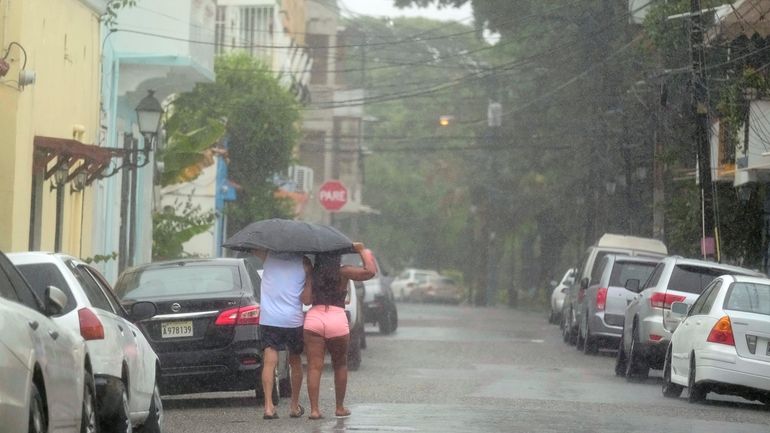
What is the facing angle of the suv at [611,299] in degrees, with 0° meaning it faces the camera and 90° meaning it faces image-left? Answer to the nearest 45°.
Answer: approximately 135°

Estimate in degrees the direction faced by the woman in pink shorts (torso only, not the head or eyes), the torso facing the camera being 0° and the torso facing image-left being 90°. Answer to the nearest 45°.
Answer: approximately 180°

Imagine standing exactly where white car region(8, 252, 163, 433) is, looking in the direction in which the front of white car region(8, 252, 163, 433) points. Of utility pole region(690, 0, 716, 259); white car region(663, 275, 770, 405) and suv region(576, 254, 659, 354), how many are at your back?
0

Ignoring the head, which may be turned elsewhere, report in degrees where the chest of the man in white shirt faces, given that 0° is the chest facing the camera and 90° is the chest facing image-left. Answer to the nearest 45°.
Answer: approximately 180°

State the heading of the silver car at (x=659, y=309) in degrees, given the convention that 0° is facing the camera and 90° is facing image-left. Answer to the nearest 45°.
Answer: approximately 135°

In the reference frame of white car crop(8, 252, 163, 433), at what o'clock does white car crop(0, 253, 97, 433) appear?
white car crop(0, 253, 97, 433) is roughly at 5 o'clock from white car crop(8, 252, 163, 433).

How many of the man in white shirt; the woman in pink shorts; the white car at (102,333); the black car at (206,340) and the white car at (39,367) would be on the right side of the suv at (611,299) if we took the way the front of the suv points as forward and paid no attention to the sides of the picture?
0

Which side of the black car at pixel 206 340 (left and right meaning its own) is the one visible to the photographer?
back

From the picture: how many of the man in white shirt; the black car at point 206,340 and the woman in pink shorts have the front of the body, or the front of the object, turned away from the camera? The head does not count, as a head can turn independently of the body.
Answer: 3

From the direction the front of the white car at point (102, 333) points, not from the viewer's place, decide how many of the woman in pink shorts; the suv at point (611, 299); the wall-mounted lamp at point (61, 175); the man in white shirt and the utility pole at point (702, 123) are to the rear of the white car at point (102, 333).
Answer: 0

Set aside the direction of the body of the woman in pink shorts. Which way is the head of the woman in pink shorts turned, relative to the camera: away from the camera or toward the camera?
away from the camera
